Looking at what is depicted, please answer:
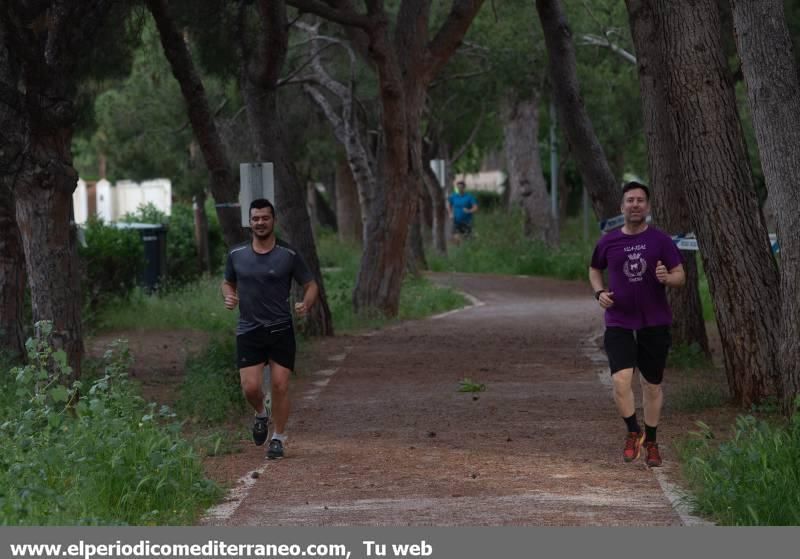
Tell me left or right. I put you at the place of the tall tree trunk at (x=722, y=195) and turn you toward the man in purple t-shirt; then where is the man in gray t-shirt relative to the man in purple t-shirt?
right

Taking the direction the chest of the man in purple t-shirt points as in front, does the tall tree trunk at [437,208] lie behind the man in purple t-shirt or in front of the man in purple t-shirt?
behind

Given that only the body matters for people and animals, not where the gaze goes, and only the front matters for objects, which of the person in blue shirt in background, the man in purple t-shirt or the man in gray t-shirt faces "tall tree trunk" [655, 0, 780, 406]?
the person in blue shirt in background

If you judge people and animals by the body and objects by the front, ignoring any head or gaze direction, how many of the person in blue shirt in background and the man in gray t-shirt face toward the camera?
2

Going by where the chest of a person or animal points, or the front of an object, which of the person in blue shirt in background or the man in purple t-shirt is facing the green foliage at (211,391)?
the person in blue shirt in background

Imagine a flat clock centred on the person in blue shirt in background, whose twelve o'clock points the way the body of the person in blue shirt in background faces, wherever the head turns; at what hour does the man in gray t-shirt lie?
The man in gray t-shirt is roughly at 12 o'clock from the person in blue shirt in background.
